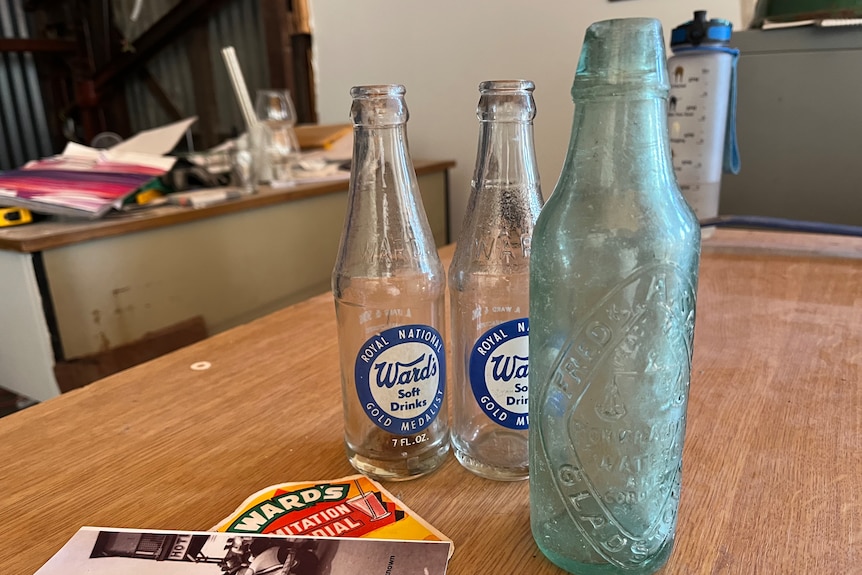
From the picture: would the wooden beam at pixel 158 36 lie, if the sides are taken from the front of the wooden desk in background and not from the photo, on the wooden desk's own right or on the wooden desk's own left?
on the wooden desk's own right

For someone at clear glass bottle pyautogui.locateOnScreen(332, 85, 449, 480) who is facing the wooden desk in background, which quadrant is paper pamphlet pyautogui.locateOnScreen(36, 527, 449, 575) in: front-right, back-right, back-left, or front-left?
back-left
